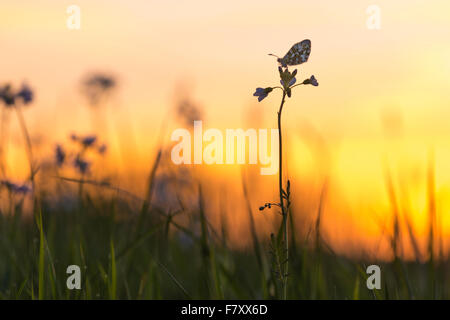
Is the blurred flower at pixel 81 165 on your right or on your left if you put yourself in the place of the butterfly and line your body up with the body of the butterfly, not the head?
on your right

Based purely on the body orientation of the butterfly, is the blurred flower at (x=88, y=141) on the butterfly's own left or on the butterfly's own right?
on the butterfly's own right

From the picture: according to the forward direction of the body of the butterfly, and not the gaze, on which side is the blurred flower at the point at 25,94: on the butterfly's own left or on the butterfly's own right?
on the butterfly's own right

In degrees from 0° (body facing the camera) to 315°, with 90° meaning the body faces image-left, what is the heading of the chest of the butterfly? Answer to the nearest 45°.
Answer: approximately 90°

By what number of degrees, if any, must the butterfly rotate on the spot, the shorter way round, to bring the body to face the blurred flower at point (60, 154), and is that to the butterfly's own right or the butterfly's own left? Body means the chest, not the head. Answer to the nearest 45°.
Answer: approximately 45° to the butterfly's own right
